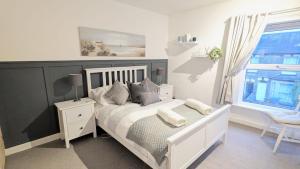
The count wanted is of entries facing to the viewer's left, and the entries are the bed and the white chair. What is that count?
1

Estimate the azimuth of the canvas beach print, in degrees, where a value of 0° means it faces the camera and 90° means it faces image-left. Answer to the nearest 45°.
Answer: approximately 315°

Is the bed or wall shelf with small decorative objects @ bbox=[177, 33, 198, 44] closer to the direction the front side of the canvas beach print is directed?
the bed

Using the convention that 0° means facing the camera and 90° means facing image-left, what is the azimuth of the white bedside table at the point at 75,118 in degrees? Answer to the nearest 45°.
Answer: approximately 315°

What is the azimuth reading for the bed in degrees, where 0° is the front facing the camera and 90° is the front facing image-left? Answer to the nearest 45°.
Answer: approximately 315°

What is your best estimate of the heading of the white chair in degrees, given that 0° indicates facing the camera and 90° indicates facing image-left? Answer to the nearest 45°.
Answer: approximately 90°

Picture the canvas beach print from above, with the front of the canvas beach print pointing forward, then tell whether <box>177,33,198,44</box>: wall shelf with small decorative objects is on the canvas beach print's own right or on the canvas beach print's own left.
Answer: on the canvas beach print's own left

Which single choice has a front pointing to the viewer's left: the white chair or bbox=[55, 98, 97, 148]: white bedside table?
the white chair
